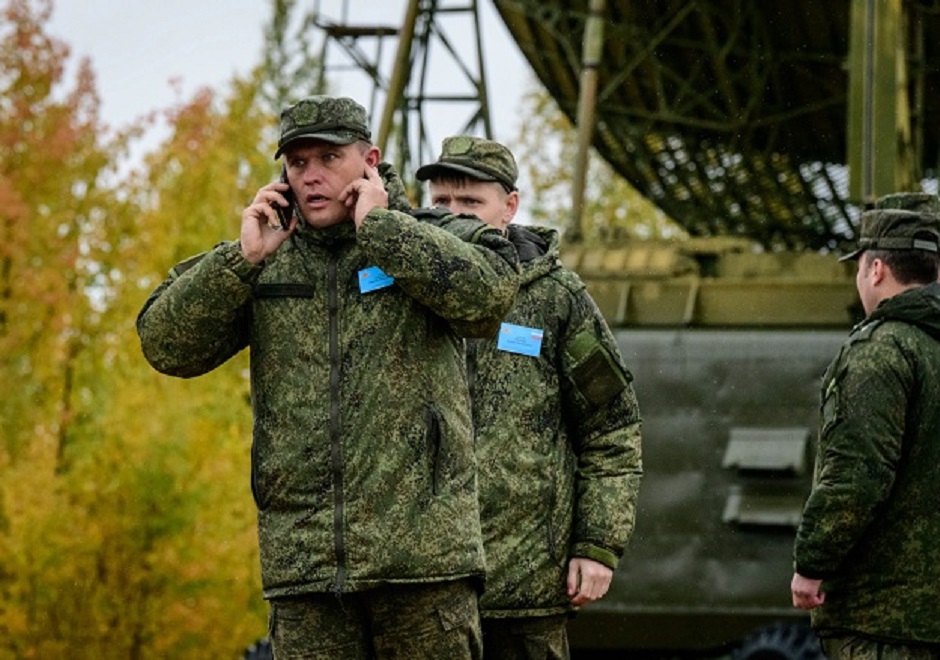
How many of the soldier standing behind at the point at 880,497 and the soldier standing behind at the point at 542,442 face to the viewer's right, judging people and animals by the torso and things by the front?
0

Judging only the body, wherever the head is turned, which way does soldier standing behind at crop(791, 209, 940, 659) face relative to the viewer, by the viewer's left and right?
facing away from the viewer and to the left of the viewer

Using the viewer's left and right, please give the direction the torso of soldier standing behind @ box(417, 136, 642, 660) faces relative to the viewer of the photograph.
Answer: facing the viewer and to the left of the viewer

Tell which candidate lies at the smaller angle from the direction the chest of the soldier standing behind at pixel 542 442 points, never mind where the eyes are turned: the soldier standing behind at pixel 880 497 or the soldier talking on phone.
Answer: the soldier talking on phone

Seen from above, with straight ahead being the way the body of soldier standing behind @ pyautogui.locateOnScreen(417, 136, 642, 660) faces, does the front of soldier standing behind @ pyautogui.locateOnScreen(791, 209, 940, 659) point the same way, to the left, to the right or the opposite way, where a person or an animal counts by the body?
to the right
